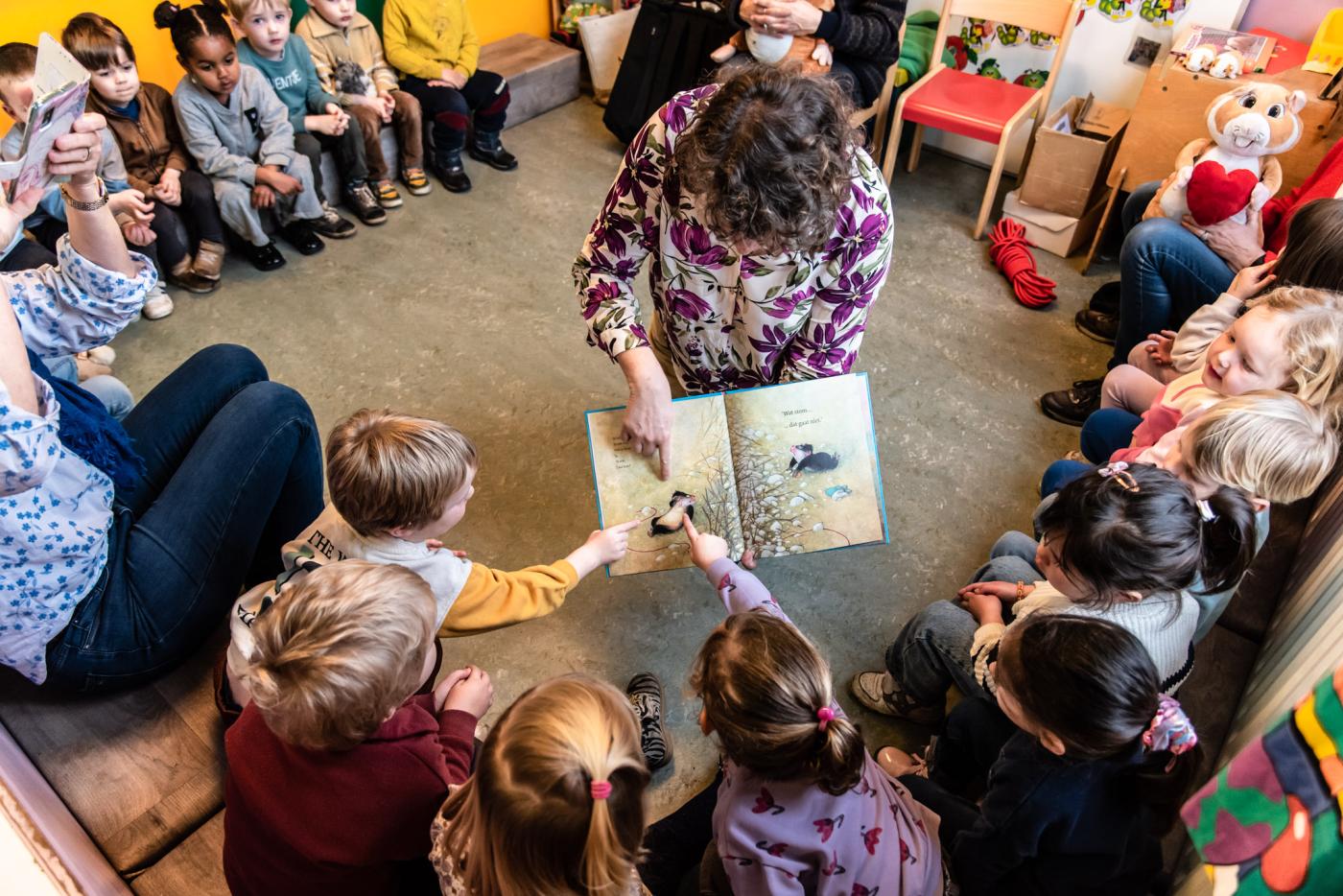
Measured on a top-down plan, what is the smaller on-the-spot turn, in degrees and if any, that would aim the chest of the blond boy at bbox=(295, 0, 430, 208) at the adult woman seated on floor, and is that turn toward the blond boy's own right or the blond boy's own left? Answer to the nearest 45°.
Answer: approximately 45° to the blond boy's own right

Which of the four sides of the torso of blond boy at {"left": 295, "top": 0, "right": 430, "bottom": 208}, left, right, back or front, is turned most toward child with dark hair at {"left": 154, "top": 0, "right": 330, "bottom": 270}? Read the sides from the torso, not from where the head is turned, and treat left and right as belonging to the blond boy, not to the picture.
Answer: right

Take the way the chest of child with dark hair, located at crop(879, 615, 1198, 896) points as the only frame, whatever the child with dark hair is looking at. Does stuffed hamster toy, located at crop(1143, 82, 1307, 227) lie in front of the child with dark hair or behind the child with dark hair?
in front

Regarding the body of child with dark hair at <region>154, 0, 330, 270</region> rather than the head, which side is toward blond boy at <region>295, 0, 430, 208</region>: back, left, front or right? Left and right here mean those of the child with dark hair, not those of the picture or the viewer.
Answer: left

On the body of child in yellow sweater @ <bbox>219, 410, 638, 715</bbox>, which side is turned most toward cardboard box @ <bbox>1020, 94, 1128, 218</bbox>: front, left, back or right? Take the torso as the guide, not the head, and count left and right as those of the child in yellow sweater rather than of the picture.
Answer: front

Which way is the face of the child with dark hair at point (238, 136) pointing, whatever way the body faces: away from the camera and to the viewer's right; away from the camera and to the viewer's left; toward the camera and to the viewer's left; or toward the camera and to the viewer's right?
toward the camera and to the viewer's right

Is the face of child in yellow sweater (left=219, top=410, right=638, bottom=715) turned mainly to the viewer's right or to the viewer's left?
to the viewer's right

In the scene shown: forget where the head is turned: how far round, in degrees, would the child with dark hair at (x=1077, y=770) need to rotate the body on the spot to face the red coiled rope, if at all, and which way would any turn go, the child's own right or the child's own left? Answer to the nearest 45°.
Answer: approximately 45° to the child's own right

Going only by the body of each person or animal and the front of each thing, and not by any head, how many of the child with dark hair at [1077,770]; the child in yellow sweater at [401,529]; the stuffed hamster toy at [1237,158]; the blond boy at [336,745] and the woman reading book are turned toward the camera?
2

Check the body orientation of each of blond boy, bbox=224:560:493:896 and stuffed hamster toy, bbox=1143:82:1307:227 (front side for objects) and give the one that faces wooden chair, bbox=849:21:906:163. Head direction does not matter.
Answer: the blond boy

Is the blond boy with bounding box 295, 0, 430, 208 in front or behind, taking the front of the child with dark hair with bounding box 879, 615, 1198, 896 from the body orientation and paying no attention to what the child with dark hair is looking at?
in front

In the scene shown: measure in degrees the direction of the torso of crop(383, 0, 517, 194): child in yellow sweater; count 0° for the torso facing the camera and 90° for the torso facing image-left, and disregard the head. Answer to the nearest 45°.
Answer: approximately 315°
